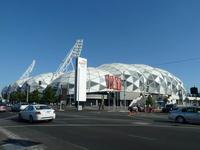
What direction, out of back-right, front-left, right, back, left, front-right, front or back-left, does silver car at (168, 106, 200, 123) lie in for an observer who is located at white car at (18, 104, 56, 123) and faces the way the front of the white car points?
back-right

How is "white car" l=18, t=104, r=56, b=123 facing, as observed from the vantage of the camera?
facing away from the viewer and to the left of the viewer
